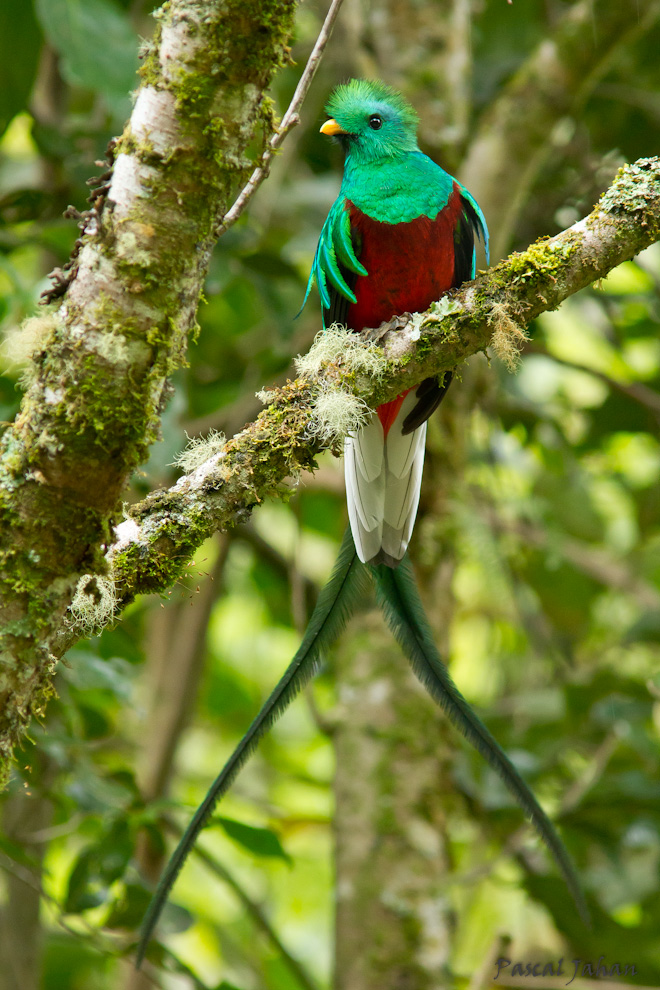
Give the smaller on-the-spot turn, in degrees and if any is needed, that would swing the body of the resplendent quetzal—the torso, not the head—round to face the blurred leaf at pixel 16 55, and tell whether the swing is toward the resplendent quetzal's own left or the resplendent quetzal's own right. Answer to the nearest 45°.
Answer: approximately 90° to the resplendent quetzal's own right

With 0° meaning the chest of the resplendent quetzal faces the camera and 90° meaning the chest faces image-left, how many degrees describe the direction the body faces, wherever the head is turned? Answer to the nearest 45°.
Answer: approximately 0°

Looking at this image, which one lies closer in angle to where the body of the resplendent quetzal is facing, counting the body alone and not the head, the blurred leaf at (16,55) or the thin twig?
the thin twig
